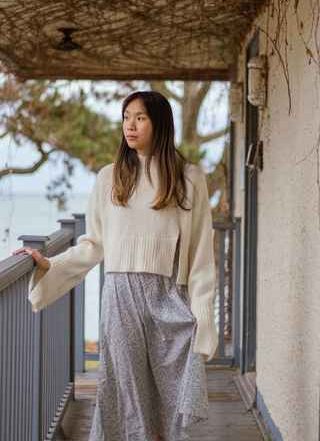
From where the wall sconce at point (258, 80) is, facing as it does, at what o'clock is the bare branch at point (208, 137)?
The bare branch is roughly at 3 o'clock from the wall sconce.

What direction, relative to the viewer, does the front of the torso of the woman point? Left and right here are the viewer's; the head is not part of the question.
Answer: facing the viewer and to the left of the viewer

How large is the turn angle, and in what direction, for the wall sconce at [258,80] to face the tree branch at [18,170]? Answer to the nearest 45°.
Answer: approximately 45° to its right

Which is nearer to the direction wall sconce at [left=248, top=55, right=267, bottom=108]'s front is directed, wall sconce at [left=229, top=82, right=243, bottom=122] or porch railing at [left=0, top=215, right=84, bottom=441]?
the porch railing

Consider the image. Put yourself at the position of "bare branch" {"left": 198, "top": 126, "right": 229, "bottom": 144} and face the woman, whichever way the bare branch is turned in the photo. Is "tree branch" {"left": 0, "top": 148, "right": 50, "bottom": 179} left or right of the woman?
right

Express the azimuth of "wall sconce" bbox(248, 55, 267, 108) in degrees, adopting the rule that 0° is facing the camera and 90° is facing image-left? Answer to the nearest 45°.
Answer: approximately 90°

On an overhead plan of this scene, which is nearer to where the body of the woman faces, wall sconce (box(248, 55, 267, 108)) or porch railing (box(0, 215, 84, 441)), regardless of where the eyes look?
the porch railing

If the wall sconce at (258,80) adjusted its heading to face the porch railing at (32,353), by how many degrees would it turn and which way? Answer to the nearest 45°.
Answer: approximately 45° to its left

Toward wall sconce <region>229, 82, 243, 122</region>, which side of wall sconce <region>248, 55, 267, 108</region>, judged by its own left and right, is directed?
right

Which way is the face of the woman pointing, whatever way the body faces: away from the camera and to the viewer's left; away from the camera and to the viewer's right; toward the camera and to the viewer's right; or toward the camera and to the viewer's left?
toward the camera and to the viewer's left

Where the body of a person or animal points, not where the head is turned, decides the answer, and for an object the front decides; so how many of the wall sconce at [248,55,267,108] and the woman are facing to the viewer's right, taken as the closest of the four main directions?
0

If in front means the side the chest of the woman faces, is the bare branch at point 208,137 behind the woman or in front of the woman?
behind
